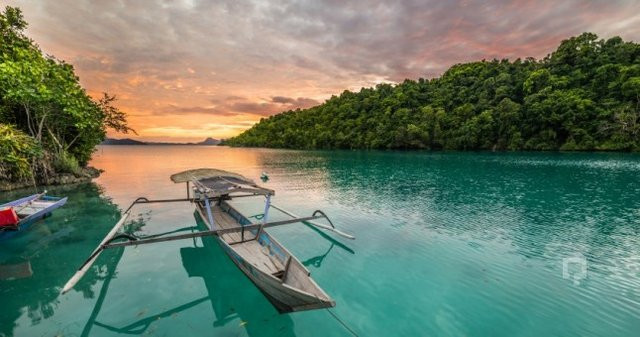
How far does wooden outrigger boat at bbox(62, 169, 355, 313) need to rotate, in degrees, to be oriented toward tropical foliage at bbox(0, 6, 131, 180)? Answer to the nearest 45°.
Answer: approximately 180°

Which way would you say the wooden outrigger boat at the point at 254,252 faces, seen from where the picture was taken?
facing the viewer and to the right of the viewer

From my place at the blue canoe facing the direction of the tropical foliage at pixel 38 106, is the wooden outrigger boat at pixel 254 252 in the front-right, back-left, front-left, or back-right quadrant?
back-right

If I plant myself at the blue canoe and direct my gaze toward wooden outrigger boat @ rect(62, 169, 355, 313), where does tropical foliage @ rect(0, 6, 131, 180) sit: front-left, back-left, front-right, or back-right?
back-left
